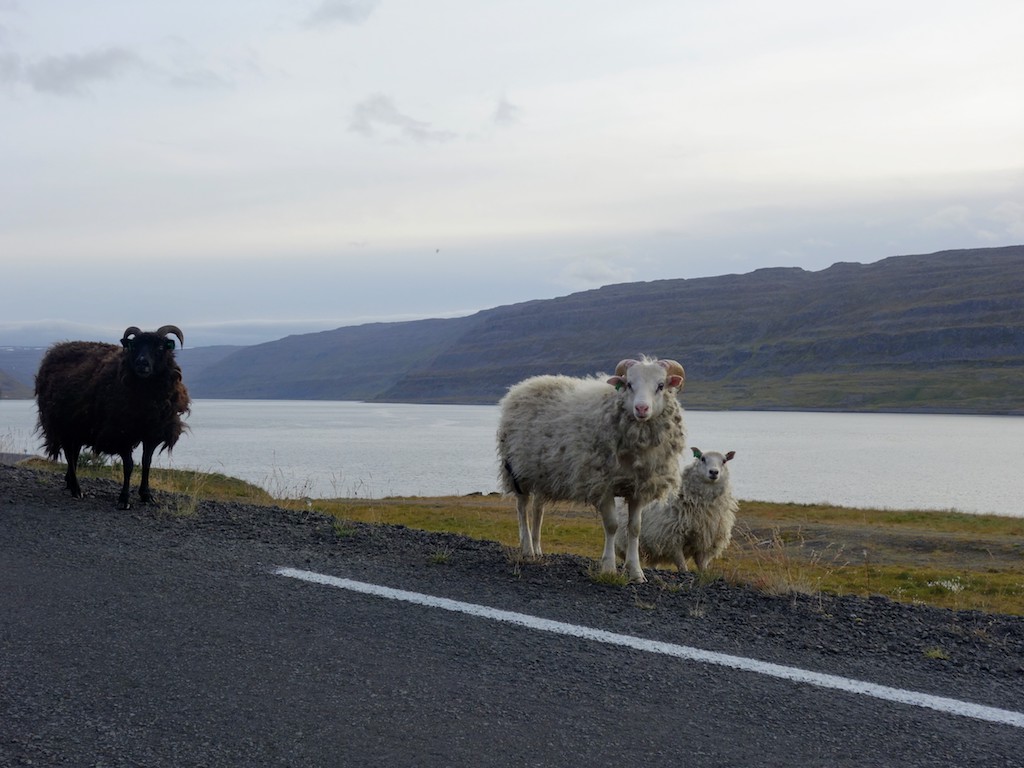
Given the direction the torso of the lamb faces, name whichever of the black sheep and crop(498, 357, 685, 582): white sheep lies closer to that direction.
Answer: the white sheep

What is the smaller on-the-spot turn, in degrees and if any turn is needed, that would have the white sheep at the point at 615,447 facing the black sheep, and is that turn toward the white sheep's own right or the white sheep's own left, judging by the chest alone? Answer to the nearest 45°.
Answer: approximately 180°

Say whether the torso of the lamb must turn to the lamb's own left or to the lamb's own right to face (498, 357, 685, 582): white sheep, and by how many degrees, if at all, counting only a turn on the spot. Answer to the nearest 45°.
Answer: approximately 45° to the lamb's own right

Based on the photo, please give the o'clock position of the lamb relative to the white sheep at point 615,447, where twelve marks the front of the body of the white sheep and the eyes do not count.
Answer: The lamb is roughly at 8 o'clock from the white sheep.
